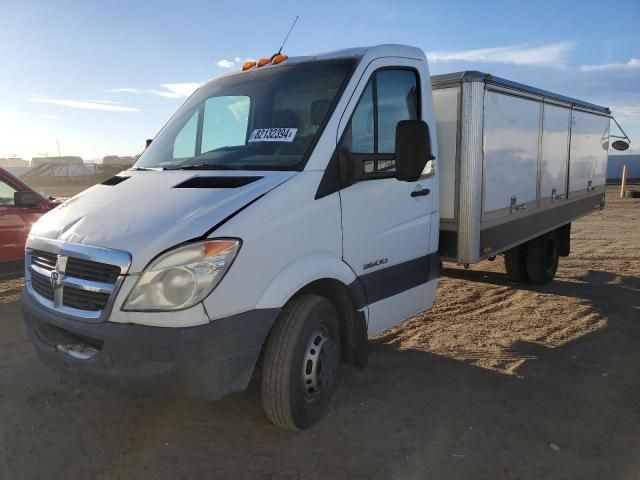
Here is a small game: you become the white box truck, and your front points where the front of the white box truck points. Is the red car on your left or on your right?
on your right

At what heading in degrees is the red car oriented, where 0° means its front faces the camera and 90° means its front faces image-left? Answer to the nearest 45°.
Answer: approximately 270°

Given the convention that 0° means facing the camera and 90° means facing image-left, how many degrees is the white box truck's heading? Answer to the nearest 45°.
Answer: approximately 45°

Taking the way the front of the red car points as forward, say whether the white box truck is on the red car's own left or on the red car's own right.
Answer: on the red car's own right

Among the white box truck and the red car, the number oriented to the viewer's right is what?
1
